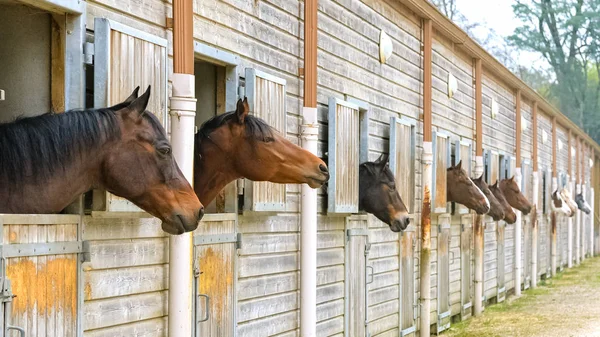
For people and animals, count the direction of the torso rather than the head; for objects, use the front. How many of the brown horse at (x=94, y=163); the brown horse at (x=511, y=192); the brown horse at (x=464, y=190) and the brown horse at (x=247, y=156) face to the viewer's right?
4

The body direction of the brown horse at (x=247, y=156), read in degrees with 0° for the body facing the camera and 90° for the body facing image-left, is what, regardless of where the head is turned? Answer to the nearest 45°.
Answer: approximately 270°

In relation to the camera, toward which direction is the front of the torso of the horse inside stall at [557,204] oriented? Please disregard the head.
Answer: to the viewer's right

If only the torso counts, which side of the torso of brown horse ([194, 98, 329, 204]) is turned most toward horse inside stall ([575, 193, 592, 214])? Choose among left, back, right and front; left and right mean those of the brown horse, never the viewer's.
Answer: left

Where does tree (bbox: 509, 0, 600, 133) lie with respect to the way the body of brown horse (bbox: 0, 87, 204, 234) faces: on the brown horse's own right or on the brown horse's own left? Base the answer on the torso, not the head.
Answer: on the brown horse's own left

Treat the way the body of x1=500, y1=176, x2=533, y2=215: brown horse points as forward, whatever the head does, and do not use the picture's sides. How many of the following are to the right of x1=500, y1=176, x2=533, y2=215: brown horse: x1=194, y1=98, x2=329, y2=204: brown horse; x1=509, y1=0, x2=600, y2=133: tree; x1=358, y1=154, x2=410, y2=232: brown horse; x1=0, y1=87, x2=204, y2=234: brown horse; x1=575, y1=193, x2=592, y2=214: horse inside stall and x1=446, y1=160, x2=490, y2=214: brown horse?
4

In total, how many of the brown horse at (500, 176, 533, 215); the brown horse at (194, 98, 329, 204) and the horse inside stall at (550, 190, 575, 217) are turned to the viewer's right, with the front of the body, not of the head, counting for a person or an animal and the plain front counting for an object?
3

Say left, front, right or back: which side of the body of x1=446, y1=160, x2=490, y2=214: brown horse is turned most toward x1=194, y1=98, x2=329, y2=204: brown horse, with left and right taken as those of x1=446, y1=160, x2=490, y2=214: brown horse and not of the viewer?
right

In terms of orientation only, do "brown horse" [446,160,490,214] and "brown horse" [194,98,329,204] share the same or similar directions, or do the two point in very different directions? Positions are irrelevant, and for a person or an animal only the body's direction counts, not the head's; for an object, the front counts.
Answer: same or similar directions

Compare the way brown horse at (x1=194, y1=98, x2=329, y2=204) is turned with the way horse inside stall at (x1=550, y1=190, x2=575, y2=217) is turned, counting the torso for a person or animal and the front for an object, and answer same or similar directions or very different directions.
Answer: same or similar directions
